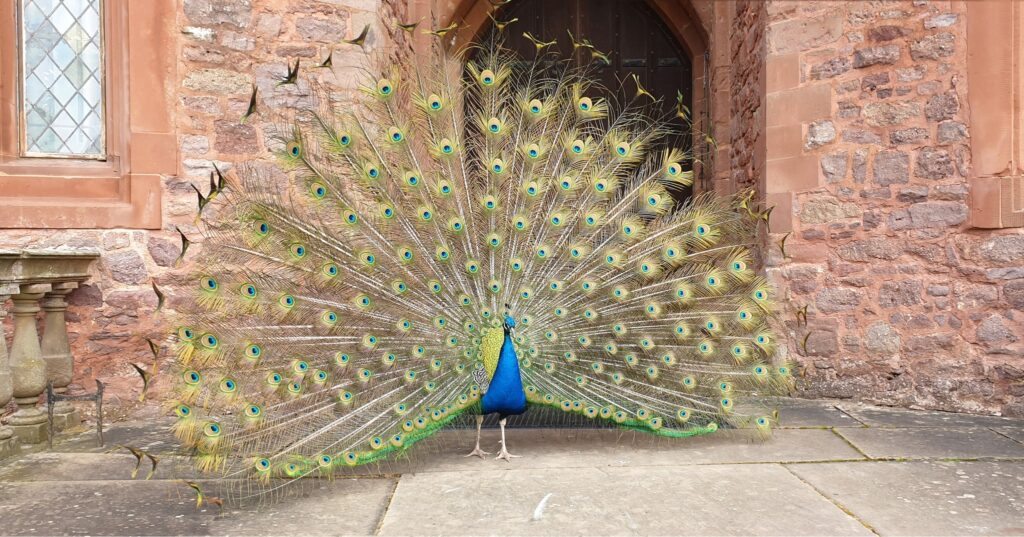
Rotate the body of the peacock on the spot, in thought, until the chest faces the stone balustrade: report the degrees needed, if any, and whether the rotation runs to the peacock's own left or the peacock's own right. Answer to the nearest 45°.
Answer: approximately 135° to the peacock's own right

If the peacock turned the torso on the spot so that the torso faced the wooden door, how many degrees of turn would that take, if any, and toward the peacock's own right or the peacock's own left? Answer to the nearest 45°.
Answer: approximately 135° to the peacock's own left

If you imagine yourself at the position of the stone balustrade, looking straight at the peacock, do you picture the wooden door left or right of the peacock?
left
